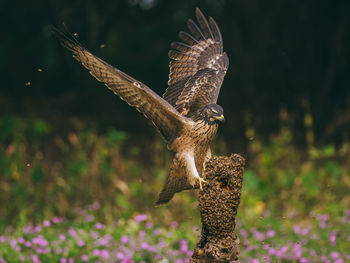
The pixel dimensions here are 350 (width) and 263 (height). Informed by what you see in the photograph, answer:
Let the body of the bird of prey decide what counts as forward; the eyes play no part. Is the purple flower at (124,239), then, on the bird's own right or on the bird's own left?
on the bird's own left

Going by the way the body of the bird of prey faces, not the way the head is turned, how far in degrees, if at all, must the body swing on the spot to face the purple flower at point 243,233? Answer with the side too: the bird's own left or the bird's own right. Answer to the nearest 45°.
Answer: approximately 90° to the bird's own left

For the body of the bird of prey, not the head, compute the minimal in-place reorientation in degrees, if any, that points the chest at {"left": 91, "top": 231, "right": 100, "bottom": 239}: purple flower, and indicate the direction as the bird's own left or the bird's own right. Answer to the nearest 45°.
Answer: approximately 135° to the bird's own left

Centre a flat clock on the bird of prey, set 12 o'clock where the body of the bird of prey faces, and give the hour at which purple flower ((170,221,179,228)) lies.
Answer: The purple flower is roughly at 8 o'clock from the bird of prey.

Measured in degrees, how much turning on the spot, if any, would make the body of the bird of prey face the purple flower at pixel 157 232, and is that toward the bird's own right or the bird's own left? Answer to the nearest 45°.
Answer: approximately 135° to the bird's own left

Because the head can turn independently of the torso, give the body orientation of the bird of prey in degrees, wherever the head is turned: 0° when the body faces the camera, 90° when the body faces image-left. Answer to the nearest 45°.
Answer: approximately 315°
